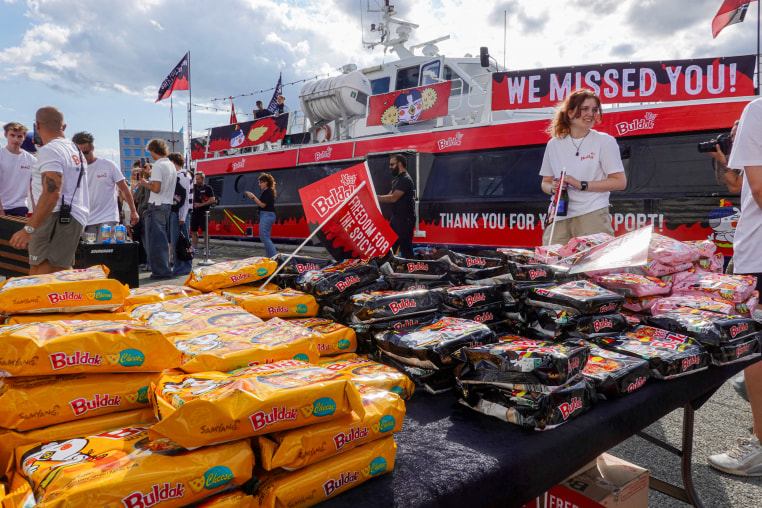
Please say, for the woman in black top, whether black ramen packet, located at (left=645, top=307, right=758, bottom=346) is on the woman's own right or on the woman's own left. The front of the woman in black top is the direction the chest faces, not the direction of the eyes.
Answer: on the woman's own left

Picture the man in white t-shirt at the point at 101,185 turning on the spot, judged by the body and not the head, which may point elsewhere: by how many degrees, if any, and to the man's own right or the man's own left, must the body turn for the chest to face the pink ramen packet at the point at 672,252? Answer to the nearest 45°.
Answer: approximately 90° to the man's own left

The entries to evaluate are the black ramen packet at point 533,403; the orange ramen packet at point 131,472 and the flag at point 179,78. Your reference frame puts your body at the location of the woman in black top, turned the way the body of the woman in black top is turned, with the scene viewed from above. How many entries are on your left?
2

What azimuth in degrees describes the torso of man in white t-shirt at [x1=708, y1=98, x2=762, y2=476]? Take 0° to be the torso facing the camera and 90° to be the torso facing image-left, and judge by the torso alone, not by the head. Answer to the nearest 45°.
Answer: approximately 90°

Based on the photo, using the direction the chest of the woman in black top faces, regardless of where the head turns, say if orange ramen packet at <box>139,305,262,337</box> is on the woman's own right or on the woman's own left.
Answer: on the woman's own left

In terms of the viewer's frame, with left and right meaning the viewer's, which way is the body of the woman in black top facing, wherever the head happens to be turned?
facing to the left of the viewer

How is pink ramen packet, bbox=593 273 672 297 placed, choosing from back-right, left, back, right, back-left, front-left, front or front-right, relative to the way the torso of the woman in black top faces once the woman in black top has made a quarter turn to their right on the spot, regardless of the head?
back

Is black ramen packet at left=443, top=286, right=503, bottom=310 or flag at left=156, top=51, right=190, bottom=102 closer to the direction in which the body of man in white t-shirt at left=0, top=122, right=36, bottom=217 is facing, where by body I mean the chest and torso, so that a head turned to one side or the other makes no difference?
the black ramen packet

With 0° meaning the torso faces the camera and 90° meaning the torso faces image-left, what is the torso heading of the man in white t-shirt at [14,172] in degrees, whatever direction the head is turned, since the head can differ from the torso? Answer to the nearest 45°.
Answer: approximately 0°

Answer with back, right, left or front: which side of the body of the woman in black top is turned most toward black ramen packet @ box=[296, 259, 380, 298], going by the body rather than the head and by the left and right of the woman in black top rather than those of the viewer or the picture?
left
